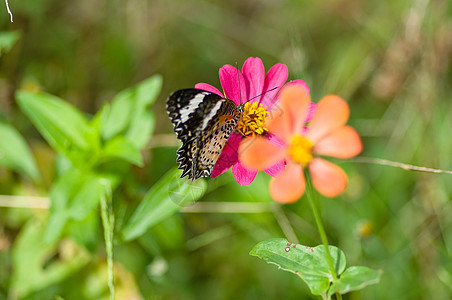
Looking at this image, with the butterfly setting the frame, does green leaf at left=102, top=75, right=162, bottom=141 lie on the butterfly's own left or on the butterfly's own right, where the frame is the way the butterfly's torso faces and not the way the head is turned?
on the butterfly's own left

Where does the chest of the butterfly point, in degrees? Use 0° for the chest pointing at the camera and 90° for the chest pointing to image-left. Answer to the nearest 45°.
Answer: approximately 270°

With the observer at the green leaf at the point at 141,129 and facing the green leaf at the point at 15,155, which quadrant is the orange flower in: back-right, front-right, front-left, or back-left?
back-left
